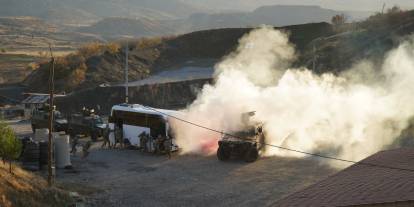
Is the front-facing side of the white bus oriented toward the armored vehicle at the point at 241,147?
yes

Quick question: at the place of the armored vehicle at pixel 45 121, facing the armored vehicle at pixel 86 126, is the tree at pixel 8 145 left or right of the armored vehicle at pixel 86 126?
right

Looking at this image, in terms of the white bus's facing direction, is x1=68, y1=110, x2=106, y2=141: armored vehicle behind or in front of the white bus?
behind

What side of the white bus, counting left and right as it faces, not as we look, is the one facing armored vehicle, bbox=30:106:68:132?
back

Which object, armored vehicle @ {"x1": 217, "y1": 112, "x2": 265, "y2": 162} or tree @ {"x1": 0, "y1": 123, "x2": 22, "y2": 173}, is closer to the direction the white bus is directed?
the armored vehicle
